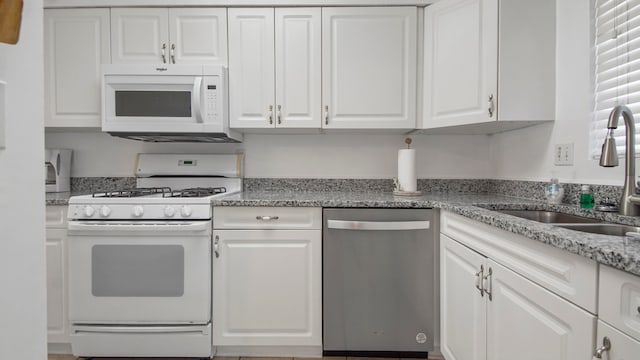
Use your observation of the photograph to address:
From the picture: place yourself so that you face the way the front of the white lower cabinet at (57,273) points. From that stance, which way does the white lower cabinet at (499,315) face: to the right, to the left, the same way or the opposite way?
to the right

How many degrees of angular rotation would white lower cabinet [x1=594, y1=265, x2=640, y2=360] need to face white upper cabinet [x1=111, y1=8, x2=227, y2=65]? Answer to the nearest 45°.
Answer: approximately 45° to its right

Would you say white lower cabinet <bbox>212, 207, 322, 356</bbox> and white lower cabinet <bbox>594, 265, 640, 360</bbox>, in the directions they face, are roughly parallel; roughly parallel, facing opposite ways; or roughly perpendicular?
roughly perpendicular

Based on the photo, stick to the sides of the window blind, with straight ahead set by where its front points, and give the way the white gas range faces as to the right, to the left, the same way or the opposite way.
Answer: to the left

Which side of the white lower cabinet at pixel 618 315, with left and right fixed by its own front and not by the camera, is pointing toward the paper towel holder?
right

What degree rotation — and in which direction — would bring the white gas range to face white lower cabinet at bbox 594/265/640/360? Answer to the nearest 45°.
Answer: approximately 45° to its left
